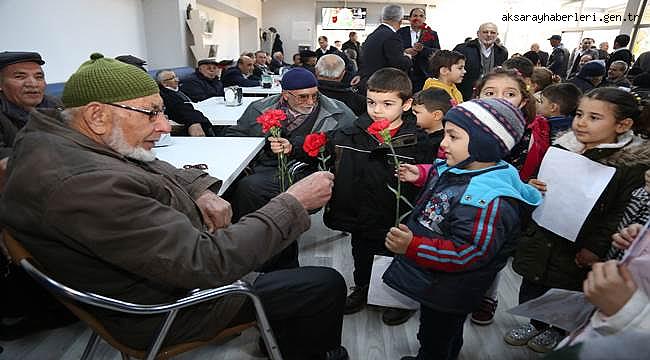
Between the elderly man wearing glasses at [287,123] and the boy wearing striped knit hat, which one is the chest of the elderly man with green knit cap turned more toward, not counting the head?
the boy wearing striped knit hat

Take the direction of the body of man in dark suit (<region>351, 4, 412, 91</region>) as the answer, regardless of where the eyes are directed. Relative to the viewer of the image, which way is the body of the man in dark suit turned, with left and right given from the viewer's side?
facing away from the viewer and to the right of the viewer

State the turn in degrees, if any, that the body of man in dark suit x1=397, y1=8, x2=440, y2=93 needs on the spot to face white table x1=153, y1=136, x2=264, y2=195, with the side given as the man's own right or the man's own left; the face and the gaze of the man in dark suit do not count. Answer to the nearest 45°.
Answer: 0° — they already face it

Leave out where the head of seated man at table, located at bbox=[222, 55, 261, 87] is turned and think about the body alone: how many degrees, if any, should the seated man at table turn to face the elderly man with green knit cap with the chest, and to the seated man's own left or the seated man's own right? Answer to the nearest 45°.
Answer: approximately 45° to the seated man's own right

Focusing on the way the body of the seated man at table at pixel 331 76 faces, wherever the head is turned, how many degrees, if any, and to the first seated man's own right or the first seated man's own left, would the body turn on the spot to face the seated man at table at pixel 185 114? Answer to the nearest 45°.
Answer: approximately 90° to the first seated man's own left

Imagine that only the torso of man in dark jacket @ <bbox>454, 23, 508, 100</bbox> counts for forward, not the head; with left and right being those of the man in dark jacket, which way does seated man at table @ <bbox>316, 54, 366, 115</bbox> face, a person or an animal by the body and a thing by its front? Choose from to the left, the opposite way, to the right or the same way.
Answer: the opposite way

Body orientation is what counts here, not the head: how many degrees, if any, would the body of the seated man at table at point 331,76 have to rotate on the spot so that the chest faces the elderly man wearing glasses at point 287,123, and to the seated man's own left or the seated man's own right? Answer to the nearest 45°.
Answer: approximately 180°

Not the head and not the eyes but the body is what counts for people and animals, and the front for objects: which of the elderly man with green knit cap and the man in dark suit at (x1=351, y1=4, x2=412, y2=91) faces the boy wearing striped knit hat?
the elderly man with green knit cap

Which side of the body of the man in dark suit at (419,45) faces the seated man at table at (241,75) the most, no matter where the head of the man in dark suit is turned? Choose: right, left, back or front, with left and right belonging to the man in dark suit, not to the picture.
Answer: right
